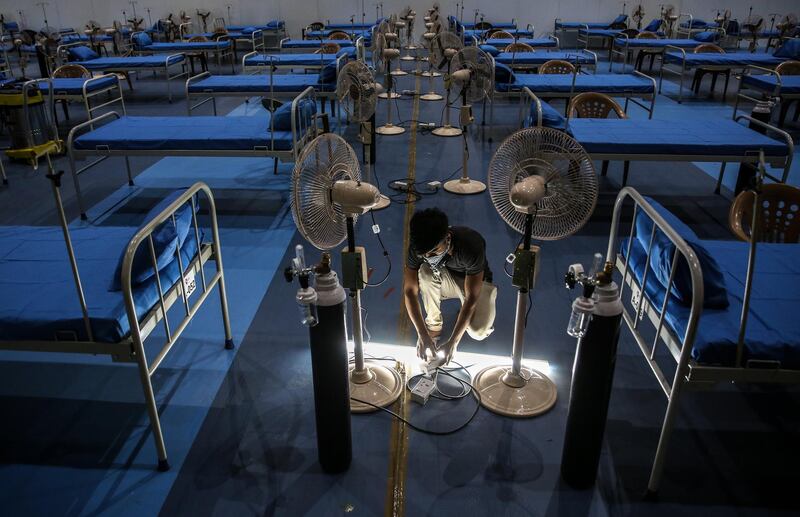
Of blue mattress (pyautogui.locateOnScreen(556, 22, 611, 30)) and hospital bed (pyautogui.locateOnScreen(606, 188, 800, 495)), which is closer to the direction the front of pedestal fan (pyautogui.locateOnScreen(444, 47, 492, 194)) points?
the blue mattress

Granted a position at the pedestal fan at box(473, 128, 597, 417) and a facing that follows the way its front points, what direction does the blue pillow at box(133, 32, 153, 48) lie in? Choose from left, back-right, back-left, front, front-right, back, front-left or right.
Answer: left

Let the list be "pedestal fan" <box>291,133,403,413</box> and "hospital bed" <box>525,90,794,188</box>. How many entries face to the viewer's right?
1

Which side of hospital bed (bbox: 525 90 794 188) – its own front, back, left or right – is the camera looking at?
right

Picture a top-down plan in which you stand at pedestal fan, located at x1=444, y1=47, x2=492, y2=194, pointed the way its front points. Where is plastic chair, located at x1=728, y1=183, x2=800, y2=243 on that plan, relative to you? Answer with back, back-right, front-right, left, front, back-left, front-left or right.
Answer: right

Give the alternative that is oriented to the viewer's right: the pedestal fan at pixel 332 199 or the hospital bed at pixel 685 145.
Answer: the hospital bed

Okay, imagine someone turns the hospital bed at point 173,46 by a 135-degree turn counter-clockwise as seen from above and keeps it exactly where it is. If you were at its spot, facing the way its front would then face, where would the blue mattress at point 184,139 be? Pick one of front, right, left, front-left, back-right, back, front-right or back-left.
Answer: back-left

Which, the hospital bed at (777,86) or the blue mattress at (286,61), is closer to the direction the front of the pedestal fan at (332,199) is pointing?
the blue mattress

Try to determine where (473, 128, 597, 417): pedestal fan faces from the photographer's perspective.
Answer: facing away from the viewer and to the right of the viewer

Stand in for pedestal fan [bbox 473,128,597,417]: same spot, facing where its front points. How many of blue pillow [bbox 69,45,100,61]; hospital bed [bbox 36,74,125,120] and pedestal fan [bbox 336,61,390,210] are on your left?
3

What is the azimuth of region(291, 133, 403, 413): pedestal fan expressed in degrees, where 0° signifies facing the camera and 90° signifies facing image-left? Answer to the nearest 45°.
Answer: approximately 135°

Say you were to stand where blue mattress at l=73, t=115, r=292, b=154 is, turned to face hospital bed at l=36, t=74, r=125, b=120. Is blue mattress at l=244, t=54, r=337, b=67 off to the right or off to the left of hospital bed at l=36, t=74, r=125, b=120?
right

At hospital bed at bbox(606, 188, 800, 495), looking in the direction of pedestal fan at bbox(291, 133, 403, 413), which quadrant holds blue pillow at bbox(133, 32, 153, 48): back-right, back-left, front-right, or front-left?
front-right

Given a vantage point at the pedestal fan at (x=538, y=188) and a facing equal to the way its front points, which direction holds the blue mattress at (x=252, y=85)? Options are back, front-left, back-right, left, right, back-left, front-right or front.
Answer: left

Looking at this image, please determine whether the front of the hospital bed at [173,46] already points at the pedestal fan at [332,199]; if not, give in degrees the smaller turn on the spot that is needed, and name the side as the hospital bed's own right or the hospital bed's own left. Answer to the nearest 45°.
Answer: approximately 90° to the hospital bed's own right
